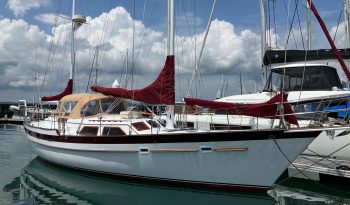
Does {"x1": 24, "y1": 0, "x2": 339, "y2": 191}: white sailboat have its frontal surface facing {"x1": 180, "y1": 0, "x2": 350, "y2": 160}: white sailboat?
no

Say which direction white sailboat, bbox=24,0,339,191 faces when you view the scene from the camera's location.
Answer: facing the viewer and to the right of the viewer
